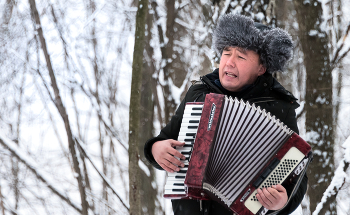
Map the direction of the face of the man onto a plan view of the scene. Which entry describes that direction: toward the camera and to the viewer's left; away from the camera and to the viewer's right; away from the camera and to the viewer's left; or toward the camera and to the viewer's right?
toward the camera and to the viewer's left

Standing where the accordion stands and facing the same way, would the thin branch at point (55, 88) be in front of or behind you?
behind

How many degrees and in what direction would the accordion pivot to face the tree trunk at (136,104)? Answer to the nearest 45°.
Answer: approximately 135° to its right

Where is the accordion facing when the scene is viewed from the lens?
facing the viewer

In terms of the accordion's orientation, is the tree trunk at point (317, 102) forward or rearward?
rearward
